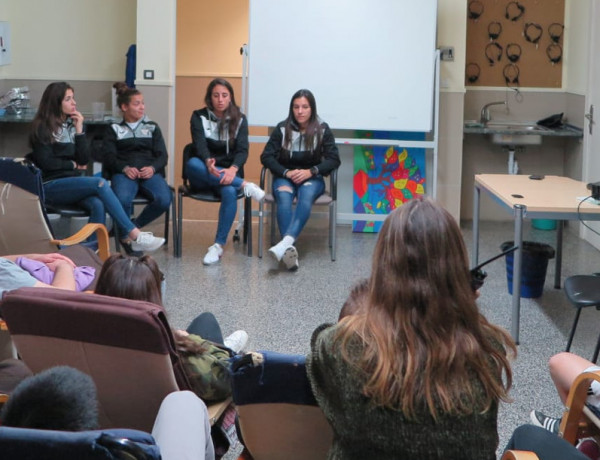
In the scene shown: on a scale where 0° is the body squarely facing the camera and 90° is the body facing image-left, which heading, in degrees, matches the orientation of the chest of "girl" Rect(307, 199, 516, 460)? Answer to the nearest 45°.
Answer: approximately 180°

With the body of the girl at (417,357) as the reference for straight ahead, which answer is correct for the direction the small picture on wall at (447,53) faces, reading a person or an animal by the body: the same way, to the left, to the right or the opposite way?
the opposite way

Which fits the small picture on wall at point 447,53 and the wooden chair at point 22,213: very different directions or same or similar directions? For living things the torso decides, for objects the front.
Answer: very different directions

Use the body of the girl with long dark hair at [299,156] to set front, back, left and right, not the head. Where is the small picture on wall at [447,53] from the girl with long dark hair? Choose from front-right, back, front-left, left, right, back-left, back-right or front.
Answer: back-left

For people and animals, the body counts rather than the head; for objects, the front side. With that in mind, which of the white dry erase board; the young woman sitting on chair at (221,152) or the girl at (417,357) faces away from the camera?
the girl

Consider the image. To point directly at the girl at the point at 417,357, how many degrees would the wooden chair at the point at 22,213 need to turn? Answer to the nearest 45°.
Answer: approximately 135° to its right

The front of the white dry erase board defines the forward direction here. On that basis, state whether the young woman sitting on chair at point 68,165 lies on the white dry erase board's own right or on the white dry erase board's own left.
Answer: on the white dry erase board's own right

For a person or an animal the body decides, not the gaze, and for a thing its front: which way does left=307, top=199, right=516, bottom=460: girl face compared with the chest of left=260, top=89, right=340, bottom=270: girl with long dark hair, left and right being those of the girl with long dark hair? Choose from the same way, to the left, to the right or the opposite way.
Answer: the opposite way
